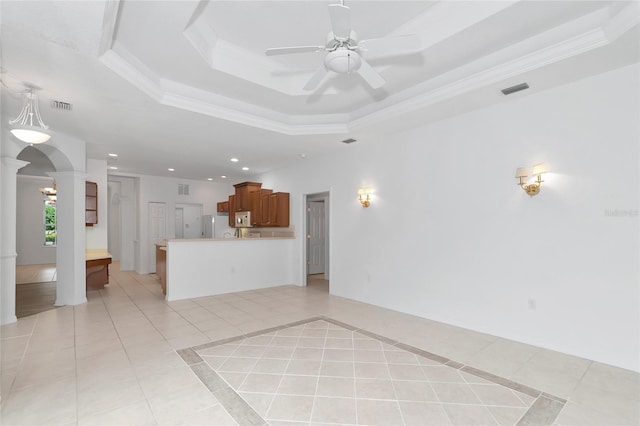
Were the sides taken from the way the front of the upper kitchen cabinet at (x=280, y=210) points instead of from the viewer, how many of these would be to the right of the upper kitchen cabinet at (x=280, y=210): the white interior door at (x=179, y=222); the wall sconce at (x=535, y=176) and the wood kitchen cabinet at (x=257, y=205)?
2

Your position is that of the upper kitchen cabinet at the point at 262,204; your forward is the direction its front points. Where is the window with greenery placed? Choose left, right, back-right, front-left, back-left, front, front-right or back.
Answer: right

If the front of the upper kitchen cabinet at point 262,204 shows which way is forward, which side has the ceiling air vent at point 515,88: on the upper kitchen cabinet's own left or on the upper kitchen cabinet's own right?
on the upper kitchen cabinet's own left

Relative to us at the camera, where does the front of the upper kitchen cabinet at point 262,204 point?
facing the viewer and to the left of the viewer

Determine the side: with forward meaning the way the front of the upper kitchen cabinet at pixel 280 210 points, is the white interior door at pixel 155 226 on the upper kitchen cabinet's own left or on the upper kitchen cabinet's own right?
on the upper kitchen cabinet's own right

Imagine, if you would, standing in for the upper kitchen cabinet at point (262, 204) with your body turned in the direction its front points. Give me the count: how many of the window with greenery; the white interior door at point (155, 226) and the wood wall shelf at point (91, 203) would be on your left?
0

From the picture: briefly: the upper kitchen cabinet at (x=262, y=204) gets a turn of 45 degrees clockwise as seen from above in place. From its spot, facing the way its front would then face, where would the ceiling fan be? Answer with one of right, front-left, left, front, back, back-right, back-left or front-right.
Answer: left

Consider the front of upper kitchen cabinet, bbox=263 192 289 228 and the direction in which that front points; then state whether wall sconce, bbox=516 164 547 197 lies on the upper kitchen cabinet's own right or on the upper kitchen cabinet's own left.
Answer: on the upper kitchen cabinet's own left

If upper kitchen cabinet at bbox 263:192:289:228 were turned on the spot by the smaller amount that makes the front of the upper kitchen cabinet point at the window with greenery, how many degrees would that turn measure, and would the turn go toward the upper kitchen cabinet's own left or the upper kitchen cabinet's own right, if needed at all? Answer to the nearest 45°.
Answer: approximately 90° to the upper kitchen cabinet's own right

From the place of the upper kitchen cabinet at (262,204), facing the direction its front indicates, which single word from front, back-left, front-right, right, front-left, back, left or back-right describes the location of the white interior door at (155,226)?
right
